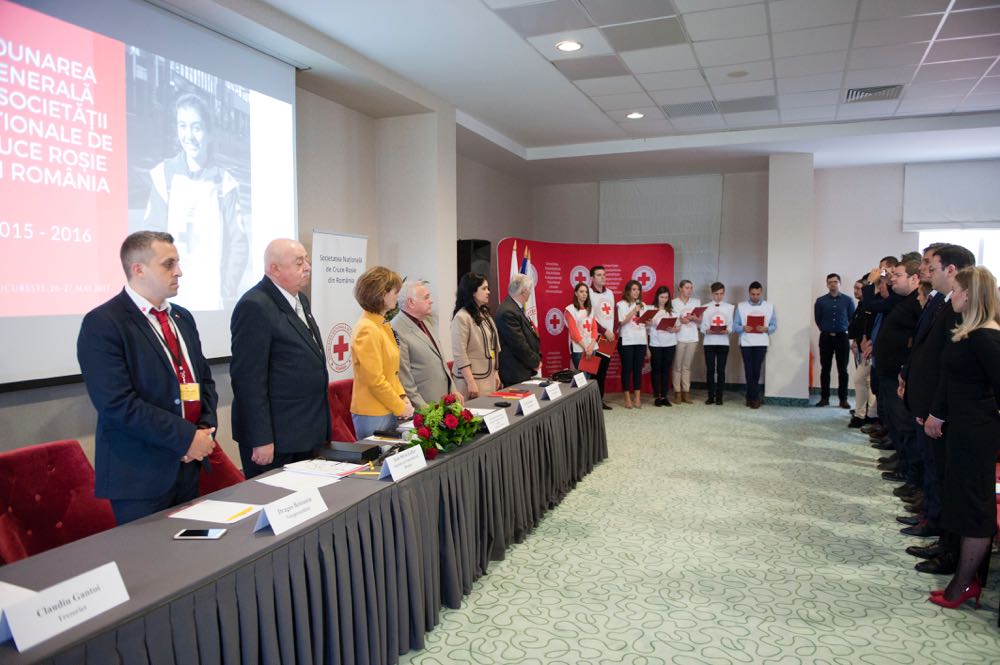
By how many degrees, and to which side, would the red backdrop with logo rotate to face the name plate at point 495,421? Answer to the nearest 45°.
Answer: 0° — it already faces it

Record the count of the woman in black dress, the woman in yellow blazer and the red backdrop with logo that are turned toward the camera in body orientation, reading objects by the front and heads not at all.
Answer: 1

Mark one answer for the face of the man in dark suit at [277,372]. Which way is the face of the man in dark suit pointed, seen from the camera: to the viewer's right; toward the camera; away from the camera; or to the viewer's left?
to the viewer's right

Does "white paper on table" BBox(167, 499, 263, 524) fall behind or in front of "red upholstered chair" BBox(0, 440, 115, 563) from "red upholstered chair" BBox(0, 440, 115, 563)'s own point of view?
in front

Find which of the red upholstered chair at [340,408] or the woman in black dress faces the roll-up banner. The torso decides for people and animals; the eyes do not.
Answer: the woman in black dress

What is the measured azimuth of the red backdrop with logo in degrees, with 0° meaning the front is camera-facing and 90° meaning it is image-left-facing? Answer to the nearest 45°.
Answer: approximately 0°

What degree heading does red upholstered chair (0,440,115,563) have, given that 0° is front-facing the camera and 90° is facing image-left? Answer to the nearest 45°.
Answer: approximately 315°

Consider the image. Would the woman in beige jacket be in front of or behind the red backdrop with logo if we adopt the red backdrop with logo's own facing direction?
in front

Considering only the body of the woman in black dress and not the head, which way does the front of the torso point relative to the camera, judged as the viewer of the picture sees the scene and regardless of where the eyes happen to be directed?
to the viewer's left

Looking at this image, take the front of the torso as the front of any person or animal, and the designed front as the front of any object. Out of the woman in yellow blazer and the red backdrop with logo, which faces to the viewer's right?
the woman in yellow blazer

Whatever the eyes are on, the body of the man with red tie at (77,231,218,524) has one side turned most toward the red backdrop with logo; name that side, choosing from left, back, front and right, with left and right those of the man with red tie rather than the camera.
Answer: left

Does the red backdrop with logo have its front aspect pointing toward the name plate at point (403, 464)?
yes

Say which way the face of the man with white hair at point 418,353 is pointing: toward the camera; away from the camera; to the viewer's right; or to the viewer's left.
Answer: to the viewer's right
